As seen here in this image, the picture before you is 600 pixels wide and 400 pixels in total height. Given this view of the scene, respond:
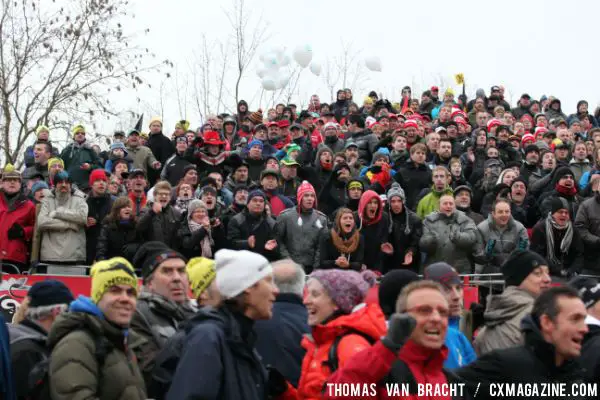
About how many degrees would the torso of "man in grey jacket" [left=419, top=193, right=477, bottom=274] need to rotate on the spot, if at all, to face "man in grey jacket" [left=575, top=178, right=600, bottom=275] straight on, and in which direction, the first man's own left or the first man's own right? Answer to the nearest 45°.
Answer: approximately 90° to the first man's own left

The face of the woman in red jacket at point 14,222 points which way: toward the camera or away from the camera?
toward the camera

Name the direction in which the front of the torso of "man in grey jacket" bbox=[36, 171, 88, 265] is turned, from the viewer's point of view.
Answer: toward the camera

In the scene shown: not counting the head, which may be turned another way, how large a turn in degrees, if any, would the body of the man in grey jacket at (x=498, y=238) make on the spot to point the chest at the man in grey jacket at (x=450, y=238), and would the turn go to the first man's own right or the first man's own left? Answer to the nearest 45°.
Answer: approximately 90° to the first man's own right

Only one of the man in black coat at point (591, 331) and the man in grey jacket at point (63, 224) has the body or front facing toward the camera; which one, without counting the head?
the man in grey jacket

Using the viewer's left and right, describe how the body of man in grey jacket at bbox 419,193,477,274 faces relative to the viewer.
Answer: facing the viewer

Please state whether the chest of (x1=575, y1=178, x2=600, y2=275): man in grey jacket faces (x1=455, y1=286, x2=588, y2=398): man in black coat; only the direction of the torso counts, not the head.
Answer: yes

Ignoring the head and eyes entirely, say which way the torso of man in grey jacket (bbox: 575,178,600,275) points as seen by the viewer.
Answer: toward the camera

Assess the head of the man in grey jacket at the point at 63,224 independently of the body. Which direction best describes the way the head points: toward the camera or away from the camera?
toward the camera

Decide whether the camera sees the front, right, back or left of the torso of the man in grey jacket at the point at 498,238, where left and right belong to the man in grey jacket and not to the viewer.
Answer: front

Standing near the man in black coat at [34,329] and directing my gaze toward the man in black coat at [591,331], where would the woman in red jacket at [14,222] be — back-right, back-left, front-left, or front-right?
back-left

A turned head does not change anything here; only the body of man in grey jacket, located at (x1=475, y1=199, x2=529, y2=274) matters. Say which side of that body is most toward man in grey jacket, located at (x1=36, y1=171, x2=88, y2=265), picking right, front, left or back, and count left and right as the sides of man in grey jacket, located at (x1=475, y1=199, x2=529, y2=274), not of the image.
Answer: right
